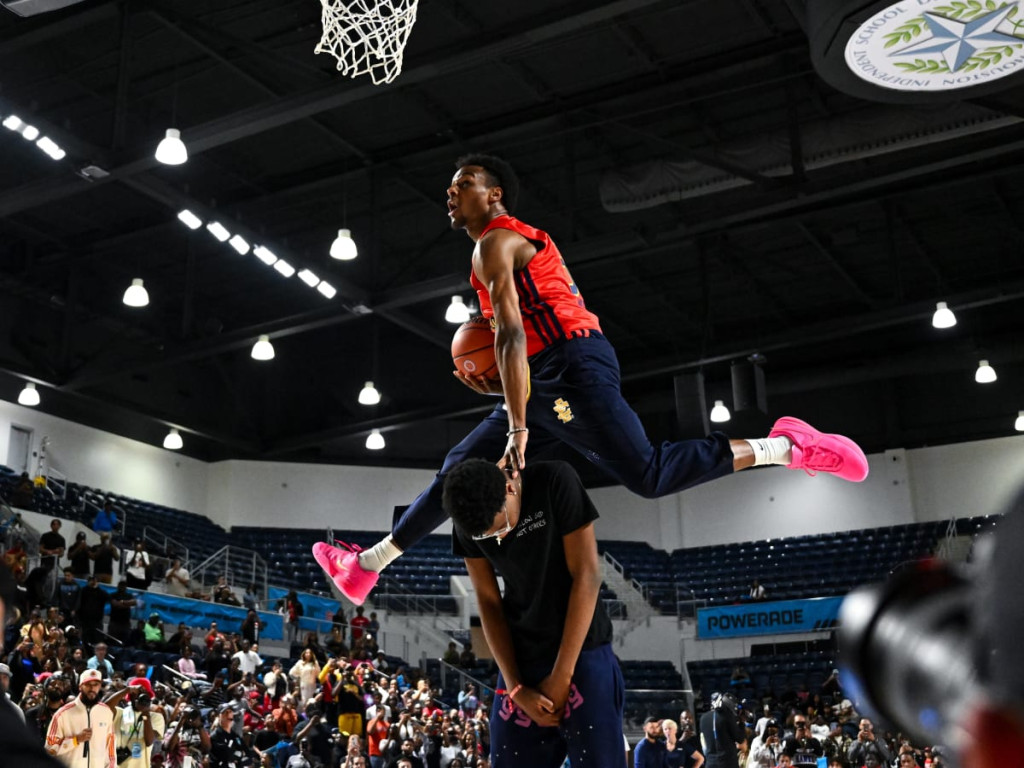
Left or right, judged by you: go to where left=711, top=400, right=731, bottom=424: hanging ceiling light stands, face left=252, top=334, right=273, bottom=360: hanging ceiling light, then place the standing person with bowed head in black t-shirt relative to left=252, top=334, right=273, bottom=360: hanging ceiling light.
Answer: left

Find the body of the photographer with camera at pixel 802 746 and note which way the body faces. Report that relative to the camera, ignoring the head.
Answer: toward the camera

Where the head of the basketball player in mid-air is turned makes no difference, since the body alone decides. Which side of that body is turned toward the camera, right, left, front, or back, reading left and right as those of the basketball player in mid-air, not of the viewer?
left

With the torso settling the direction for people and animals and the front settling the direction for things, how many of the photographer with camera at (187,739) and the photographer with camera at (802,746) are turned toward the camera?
2

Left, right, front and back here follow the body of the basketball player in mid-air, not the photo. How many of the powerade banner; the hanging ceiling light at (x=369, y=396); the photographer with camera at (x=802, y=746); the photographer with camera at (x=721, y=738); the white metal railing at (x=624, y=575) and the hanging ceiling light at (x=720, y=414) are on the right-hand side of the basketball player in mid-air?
6

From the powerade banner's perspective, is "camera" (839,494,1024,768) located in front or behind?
in front

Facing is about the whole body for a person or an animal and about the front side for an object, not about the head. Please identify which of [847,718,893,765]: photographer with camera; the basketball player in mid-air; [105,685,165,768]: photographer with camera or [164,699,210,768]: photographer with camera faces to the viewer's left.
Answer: the basketball player in mid-air

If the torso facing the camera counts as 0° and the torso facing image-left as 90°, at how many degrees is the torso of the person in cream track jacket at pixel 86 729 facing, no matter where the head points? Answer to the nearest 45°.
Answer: approximately 0°

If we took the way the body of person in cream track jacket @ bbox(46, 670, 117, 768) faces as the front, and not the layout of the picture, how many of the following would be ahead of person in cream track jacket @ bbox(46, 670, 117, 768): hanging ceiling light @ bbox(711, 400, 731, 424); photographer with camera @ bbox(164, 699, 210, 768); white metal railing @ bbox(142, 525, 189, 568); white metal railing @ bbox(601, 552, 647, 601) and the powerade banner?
0

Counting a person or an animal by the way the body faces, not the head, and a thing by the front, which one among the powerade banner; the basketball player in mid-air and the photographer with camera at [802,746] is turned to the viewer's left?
the basketball player in mid-air

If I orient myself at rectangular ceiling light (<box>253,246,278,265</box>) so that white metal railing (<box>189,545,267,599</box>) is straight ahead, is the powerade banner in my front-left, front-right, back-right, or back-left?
front-right

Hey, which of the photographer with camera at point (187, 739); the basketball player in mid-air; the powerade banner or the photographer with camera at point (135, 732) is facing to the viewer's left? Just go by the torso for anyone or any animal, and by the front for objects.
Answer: the basketball player in mid-air

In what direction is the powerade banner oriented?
toward the camera

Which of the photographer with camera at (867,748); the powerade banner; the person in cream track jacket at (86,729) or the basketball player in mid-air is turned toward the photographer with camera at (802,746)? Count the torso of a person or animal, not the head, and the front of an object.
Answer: the powerade banner

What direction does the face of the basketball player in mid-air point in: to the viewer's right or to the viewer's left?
to the viewer's left
